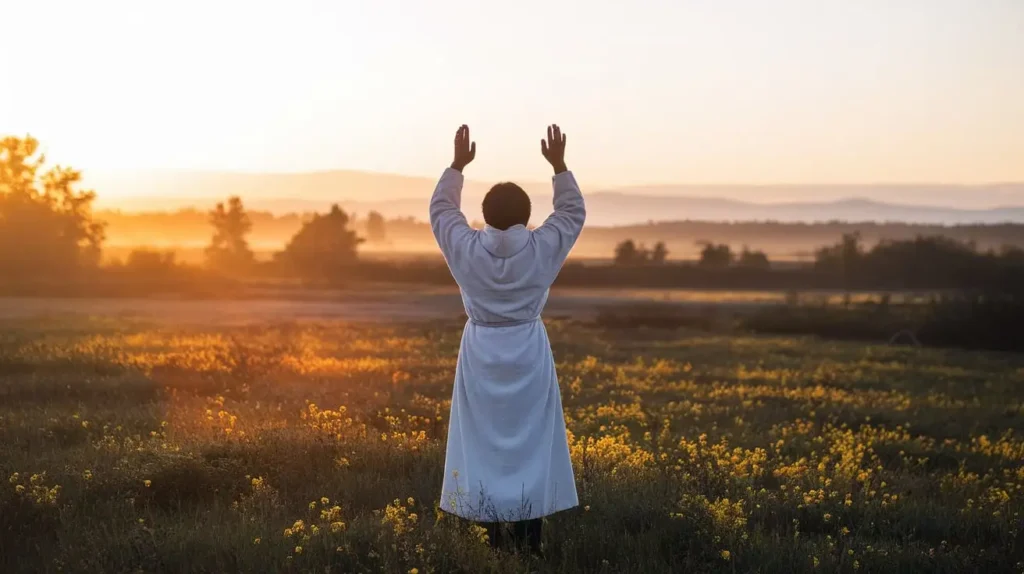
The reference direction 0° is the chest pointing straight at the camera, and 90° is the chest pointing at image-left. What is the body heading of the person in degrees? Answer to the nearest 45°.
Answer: approximately 180°

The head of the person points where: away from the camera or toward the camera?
away from the camera
